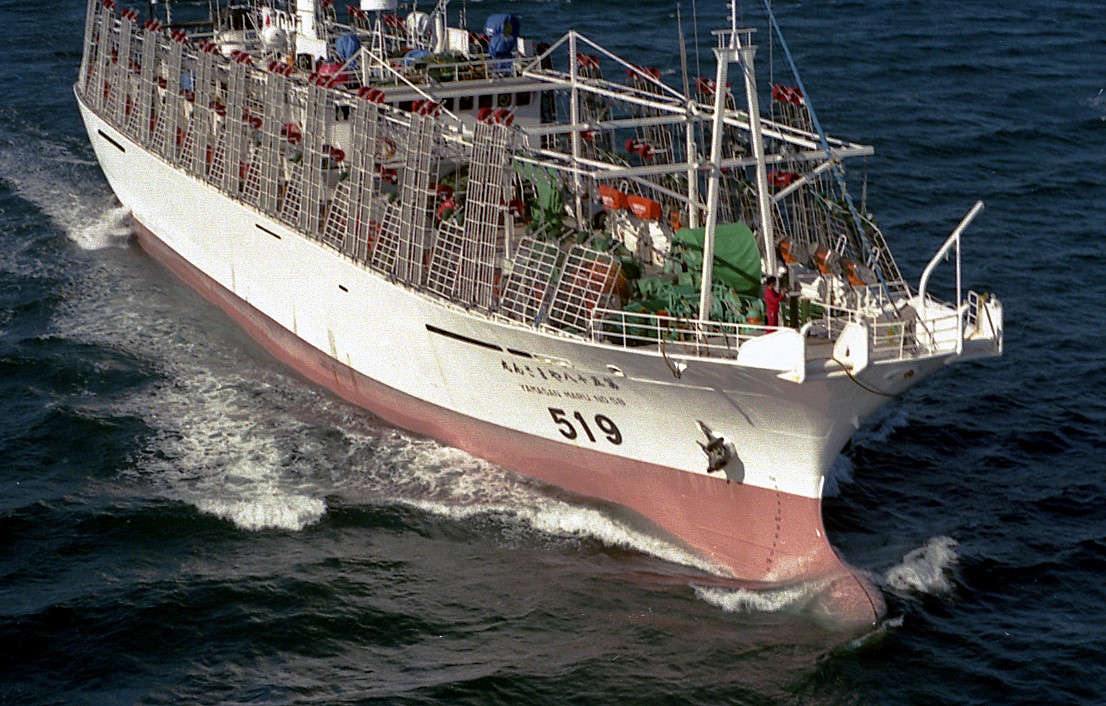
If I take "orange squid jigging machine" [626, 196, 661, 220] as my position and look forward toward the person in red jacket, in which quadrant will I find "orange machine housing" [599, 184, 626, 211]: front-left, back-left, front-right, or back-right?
back-right

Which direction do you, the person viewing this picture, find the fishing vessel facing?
facing the viewer and to the right of the viewer
